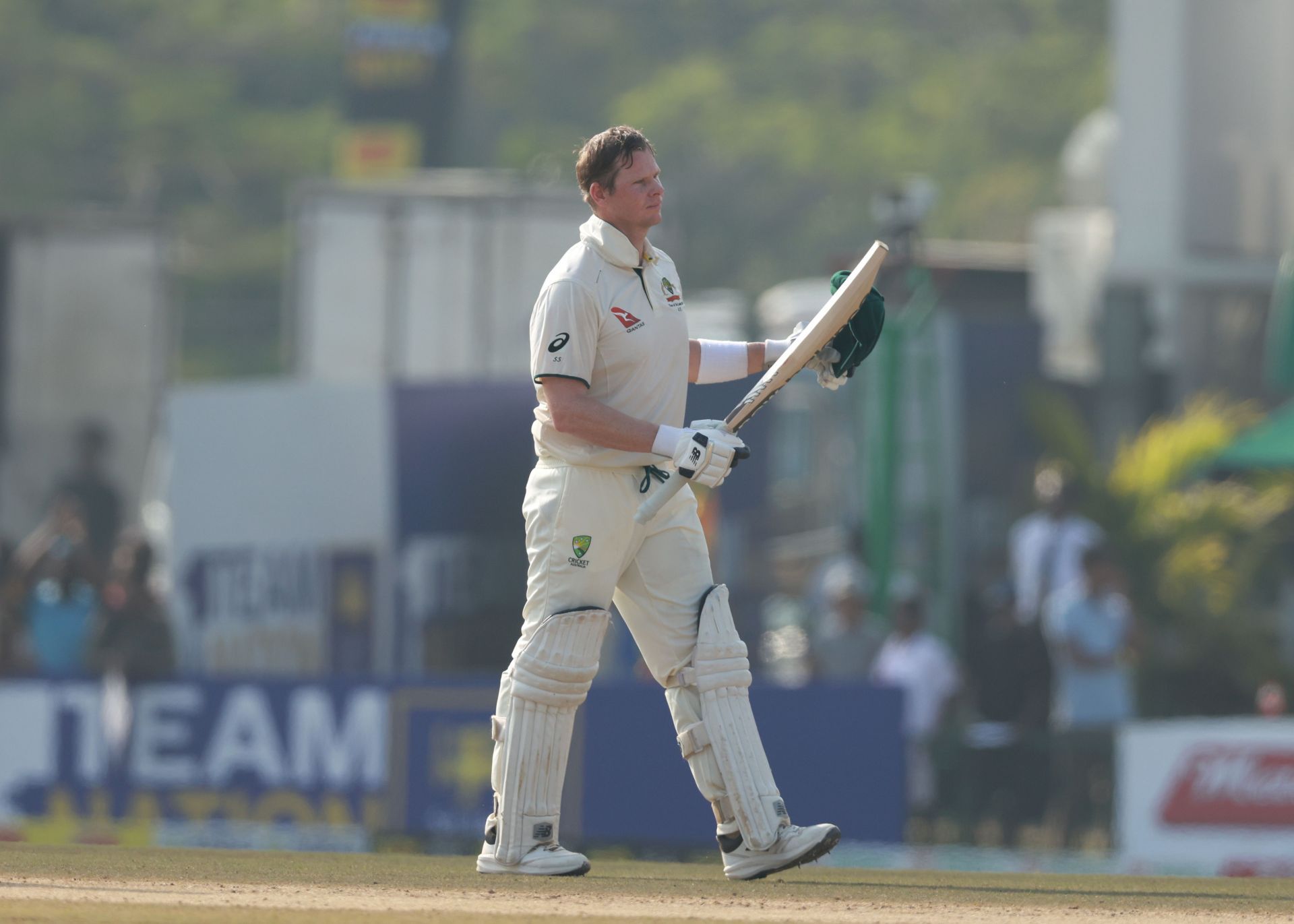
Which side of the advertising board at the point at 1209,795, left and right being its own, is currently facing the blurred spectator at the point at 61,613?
right

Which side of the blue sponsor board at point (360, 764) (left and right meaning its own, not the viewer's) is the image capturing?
front

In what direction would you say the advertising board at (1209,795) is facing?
toward the camera

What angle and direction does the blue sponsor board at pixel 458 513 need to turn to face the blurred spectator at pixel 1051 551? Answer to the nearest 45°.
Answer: approximately 90° to its left

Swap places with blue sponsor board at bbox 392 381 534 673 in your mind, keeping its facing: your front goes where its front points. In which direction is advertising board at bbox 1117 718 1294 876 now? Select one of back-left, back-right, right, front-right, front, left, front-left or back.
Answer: front-left

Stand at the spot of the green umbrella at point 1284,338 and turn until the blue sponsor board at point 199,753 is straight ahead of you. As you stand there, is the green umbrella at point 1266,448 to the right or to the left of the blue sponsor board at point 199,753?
left

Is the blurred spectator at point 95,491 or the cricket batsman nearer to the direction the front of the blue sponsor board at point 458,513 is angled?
the cricket batsman

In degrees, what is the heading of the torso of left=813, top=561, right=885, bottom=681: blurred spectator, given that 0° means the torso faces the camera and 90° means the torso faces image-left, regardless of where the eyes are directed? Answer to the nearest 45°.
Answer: approximately 0°

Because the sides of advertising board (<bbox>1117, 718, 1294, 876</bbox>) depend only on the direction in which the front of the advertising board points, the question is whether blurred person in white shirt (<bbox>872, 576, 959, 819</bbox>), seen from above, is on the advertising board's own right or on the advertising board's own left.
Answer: on the advertising board's own right

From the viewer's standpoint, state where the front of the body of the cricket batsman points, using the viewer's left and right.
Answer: facing the viewer and to the right of the viewer

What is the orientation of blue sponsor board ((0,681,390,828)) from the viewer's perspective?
toward the camera

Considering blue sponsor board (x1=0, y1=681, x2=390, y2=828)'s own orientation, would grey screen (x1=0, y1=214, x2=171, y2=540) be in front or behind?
behind
